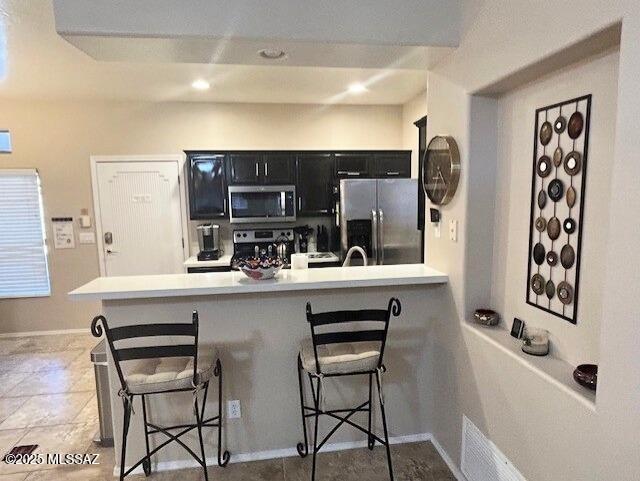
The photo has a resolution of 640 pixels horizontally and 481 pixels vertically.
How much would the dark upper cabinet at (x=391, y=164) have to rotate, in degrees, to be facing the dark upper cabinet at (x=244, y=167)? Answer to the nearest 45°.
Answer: approximately 90° to its right

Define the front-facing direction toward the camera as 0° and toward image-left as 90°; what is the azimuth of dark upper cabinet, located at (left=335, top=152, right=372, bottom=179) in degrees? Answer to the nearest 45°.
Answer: approximately 0°

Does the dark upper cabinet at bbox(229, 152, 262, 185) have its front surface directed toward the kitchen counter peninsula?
yes

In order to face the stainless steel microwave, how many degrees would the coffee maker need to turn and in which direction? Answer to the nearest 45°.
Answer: approximately 90° to its left

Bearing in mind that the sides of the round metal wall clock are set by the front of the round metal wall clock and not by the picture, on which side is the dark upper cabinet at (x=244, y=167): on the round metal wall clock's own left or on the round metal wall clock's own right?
on the round metal wall clock's own right

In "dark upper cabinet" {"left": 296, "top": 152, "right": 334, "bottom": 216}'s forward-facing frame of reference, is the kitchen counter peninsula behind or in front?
in front

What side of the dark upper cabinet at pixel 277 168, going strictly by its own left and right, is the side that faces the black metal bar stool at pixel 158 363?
front

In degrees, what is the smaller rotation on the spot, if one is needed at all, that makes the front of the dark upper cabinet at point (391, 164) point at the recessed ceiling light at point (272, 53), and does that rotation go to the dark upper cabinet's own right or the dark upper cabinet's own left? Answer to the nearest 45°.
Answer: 0° — it already faces it
